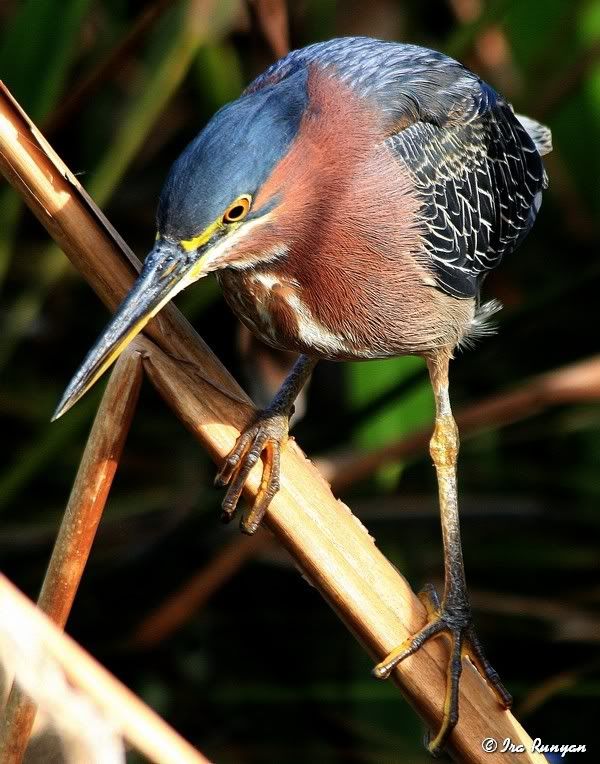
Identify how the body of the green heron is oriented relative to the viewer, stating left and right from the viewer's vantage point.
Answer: facing the viewer and to the left of the viewer

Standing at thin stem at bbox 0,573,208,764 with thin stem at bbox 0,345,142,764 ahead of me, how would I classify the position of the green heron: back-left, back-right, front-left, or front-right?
front-right

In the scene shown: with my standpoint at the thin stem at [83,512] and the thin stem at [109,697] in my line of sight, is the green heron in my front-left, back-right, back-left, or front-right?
back-left

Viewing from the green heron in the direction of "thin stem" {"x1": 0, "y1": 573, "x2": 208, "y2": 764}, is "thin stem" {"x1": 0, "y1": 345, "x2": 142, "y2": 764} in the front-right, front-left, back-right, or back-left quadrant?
front-right

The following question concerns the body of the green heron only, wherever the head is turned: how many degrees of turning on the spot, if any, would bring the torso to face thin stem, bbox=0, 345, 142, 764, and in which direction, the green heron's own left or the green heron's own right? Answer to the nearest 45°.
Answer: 0° — it already faces it

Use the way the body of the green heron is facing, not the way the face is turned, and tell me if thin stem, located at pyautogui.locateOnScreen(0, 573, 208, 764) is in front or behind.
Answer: in front
